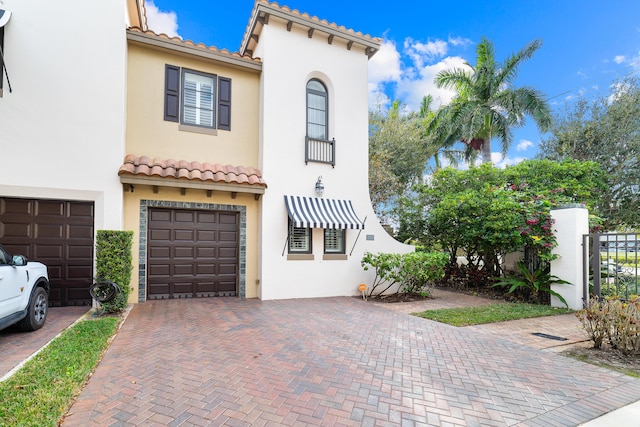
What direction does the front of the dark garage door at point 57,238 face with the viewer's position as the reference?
facing the viewer

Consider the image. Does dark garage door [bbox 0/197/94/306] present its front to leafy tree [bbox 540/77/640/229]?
no

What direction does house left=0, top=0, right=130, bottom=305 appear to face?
toward the camera

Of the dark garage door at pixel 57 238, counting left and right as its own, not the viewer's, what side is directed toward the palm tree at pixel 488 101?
left

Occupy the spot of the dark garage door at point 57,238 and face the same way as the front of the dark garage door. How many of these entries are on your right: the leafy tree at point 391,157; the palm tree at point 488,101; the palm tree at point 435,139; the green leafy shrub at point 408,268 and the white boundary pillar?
0

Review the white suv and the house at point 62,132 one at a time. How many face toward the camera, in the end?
1

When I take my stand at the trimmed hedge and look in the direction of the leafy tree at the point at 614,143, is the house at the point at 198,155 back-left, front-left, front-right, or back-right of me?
front-left

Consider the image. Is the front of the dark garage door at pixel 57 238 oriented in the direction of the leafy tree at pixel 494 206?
no

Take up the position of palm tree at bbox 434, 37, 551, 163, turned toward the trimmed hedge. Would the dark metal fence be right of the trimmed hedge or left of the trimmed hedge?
left

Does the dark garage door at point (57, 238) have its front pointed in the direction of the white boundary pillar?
no

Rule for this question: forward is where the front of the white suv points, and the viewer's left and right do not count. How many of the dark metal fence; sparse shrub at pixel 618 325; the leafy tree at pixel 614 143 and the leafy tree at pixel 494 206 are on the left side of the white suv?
0

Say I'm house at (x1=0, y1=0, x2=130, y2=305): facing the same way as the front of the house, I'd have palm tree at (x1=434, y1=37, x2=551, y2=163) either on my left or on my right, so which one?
on my left

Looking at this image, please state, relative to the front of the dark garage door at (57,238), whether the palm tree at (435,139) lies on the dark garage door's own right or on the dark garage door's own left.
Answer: on the dark garage door's own left
